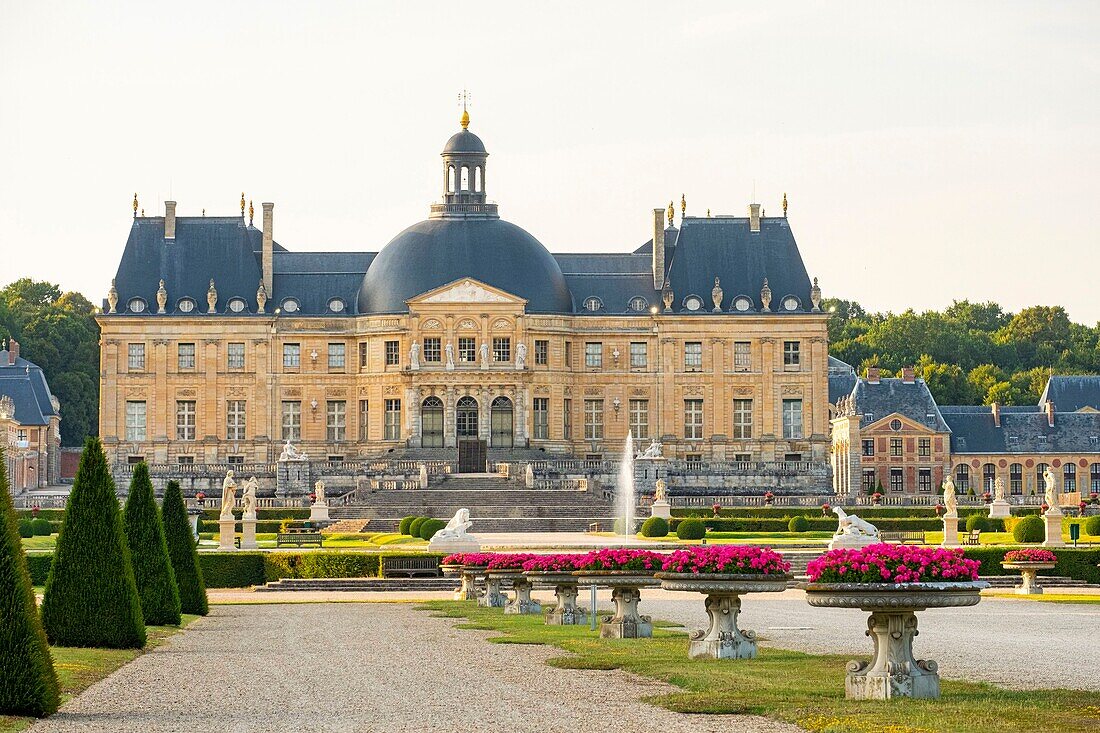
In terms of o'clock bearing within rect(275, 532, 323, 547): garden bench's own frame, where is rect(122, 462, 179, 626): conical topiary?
The conical topiary is roughly at 12 o'clock from the garden bench.

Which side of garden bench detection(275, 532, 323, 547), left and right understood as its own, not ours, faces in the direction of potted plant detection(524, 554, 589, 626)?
front

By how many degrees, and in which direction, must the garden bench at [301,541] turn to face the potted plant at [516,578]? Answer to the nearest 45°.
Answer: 0° — it already faces it

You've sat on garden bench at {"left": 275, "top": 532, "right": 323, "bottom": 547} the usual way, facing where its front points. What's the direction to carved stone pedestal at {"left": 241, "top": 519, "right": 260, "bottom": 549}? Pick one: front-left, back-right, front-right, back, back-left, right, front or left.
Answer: front-right

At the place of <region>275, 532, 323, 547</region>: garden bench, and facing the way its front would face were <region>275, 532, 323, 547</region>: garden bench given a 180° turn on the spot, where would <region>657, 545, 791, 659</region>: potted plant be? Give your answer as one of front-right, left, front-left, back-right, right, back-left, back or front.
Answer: back

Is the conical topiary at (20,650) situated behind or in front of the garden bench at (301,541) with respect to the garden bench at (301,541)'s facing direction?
in front

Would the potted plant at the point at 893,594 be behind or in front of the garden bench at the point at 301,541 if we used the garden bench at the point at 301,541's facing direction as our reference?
in front

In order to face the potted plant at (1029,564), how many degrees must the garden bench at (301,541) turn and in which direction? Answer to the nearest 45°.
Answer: approximately 45° to its left

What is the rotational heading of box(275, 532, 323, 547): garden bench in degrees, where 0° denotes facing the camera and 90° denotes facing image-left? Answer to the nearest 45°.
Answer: approximately 0°

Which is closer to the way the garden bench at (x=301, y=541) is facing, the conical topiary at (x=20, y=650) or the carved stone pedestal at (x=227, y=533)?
the conical topiary
